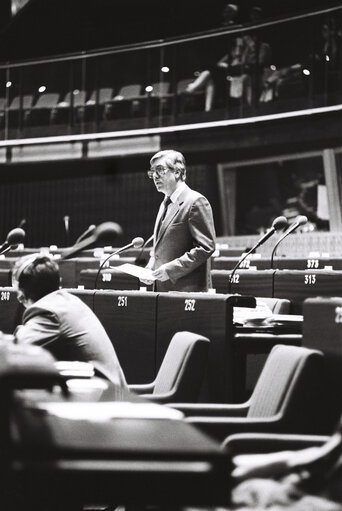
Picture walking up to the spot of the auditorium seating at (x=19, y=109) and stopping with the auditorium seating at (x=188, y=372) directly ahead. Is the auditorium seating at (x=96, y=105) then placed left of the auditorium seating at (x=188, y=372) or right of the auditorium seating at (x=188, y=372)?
left

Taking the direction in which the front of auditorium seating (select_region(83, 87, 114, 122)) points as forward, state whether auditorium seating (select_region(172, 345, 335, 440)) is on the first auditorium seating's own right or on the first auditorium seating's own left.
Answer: on the first auditorium seating's own left

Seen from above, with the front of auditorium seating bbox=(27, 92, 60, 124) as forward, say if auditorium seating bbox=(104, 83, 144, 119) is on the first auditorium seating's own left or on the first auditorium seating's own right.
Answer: on the first auditorium seating's own left

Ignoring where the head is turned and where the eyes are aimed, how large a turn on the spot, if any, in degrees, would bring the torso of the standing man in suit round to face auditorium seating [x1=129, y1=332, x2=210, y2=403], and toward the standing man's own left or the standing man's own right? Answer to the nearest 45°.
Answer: approximately 45° to the standing man's own left

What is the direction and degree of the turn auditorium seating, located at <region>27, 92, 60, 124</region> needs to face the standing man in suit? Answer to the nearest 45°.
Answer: approximately 45° to its left

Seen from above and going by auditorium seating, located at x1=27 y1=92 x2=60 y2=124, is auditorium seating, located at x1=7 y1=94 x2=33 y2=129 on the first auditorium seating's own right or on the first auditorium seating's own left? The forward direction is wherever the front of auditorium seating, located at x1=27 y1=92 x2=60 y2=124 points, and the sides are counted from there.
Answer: on the first auditorium seating's own right

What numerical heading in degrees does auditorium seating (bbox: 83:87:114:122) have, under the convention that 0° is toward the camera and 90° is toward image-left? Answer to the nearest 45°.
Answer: approximately 45°

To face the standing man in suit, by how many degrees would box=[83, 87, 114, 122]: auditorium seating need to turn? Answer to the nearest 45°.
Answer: approximately 45° to its left

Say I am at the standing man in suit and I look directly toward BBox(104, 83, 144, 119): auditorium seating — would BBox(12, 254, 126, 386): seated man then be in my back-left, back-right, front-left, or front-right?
back-left
